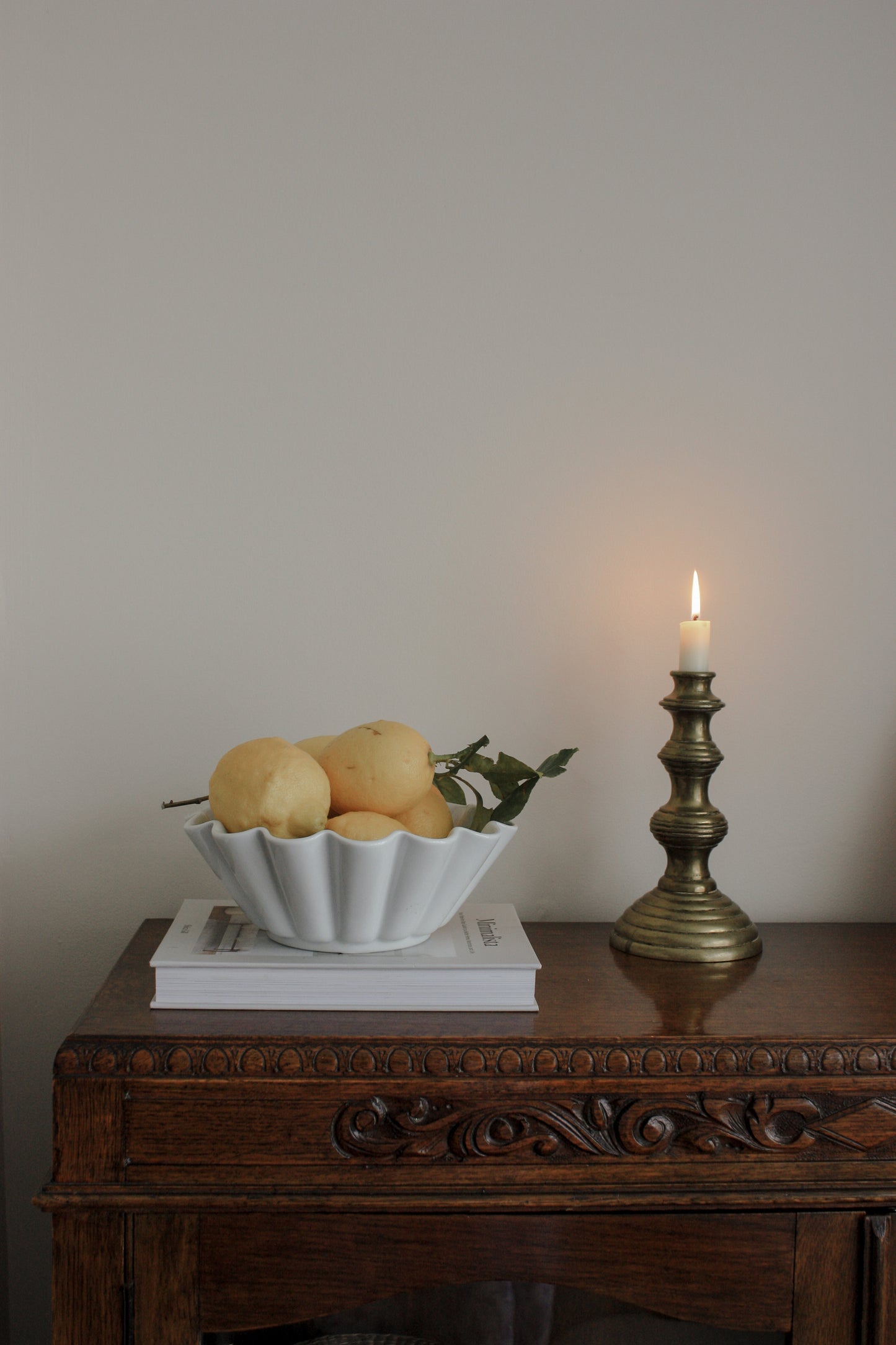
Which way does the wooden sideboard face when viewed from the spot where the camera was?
facing the viewer
